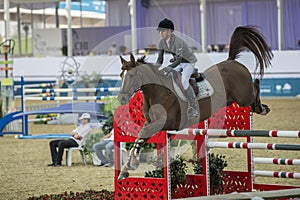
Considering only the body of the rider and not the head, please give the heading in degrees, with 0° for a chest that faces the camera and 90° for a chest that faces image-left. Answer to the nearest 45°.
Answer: approximately 45°

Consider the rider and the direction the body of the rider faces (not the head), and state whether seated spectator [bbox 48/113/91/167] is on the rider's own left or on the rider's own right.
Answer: on the rider's own right
